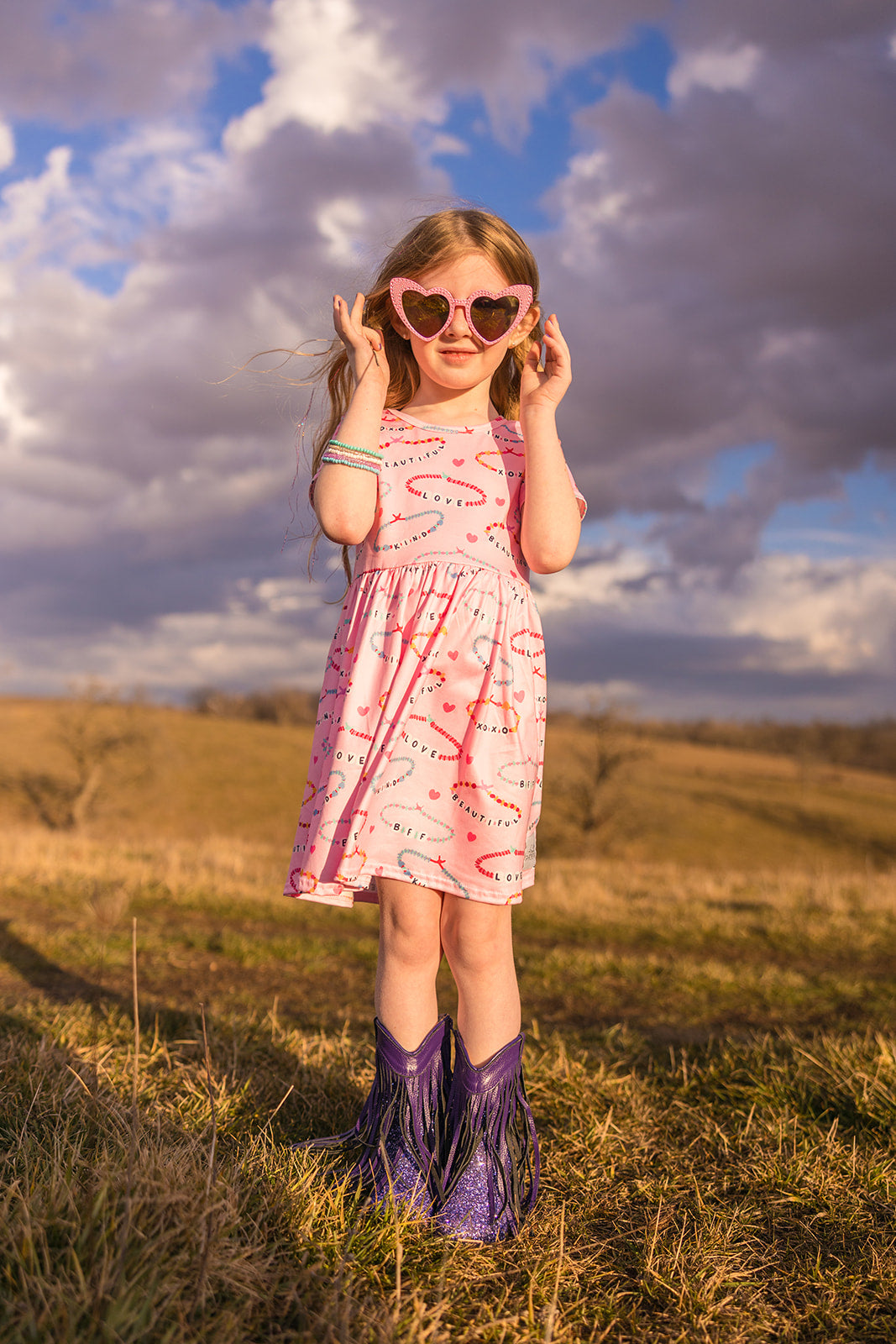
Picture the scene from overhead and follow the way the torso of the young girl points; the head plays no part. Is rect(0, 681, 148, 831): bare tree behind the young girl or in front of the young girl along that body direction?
behind

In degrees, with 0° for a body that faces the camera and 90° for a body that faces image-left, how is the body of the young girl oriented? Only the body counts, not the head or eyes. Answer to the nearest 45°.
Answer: approximately 0°
